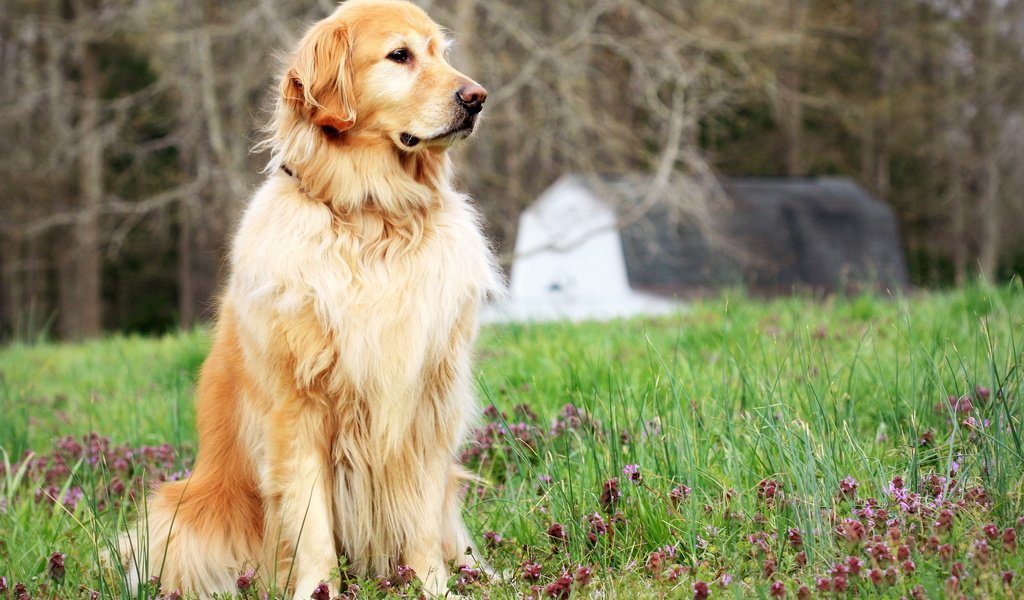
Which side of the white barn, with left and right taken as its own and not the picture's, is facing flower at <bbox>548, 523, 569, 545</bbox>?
front

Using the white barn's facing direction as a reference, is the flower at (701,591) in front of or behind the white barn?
in front

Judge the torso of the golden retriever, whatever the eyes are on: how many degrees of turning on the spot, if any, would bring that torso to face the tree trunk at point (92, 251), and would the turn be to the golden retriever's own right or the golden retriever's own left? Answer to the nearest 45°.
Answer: approximately 135° to the golden retriever's own left

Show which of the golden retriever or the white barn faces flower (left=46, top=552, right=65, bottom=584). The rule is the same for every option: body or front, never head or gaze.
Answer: the white barn

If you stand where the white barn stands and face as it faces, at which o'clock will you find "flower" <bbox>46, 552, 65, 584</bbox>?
The flower is roughly at 12 o'clock from the white barn.

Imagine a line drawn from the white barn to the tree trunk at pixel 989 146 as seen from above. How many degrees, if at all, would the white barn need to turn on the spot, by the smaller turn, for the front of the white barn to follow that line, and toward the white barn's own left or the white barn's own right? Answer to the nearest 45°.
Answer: approximately 135° to the white barn's own left

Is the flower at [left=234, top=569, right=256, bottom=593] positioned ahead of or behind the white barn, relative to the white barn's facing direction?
ahead

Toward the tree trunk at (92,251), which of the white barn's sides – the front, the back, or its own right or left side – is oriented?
right

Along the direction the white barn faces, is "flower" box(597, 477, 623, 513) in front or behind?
in front

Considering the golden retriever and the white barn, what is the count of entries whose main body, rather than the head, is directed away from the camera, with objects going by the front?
0

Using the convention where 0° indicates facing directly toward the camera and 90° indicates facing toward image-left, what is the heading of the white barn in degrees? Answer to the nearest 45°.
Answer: approximately 0°
